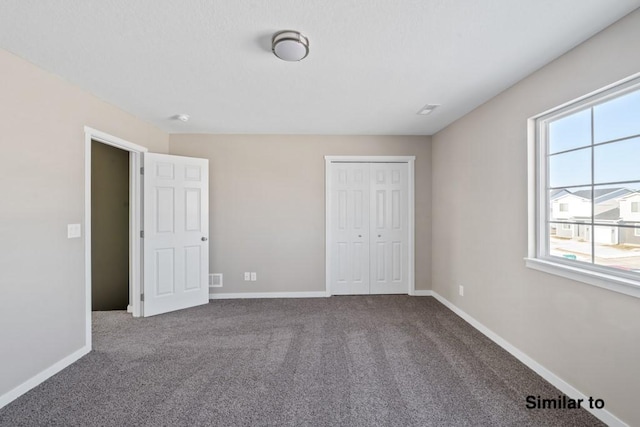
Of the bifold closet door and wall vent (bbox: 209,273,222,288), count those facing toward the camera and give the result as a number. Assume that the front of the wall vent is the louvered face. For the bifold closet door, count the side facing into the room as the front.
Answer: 2

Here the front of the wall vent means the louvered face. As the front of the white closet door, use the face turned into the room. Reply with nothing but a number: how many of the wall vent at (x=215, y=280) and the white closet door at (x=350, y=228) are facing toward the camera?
2

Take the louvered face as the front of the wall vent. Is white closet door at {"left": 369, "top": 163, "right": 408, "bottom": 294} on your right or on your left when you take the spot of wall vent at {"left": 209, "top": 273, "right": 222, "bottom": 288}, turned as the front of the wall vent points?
on your left

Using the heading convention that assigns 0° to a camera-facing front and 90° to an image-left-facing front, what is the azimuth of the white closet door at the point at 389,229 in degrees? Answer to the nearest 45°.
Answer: approximately 0°

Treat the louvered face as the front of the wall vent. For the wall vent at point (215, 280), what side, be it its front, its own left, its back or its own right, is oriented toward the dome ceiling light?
front

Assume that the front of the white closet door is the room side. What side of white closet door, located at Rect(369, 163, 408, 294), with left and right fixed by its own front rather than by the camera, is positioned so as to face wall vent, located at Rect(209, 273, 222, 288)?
right

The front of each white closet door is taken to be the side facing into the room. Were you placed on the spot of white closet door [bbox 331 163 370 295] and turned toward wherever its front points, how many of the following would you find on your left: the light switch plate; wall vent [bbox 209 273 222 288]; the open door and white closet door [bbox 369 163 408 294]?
1

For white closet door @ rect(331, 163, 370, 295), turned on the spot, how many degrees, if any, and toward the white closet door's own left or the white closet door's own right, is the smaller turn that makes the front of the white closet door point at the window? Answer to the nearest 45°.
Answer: approximately 45° to the white closet door's own left

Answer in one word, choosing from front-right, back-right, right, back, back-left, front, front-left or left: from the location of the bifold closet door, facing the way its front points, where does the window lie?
front-left

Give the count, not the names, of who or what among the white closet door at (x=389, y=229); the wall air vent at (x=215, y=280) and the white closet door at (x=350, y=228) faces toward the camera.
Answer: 3

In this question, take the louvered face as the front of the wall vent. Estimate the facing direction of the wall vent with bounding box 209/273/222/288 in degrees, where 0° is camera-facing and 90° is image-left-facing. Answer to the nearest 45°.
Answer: approximately 0°

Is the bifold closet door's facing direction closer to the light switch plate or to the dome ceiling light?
the dome ceiling light

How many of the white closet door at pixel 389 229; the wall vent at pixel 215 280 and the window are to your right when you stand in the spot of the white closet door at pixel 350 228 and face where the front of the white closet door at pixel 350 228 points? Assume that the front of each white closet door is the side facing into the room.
1
